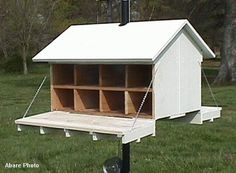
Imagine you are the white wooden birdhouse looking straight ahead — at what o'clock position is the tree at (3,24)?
The tree is roughly at 4 o'clock from the white wooden birdhouse.

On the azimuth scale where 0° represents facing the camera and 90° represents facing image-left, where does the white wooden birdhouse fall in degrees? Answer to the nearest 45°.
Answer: approximately 45°

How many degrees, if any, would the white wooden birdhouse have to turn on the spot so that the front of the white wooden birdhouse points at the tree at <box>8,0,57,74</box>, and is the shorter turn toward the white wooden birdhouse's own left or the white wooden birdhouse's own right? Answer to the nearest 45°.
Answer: approximately 135° to the white wooden birdhouse's own right

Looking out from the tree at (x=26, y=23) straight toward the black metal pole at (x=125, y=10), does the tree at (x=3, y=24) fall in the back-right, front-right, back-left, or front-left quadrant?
back-right
